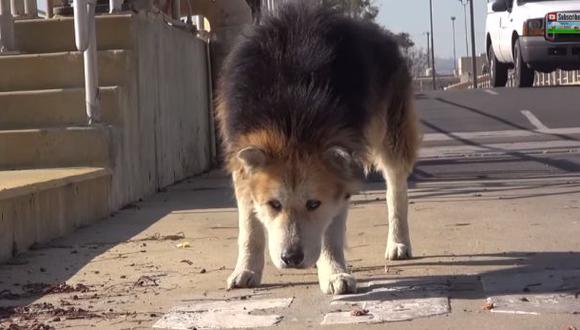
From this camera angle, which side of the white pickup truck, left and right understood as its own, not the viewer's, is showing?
front

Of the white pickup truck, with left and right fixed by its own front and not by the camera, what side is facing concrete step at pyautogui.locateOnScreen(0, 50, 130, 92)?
front

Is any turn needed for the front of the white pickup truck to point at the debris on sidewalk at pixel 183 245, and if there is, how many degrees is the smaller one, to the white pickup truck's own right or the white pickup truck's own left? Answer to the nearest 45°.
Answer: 0° — it already faces it

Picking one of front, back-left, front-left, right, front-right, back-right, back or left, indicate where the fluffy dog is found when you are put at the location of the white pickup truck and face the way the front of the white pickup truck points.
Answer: front

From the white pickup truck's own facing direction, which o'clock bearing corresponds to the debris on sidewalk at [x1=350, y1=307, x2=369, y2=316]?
The debris on sidewalk is roughly at 12 o'clock from the white pickup truck.

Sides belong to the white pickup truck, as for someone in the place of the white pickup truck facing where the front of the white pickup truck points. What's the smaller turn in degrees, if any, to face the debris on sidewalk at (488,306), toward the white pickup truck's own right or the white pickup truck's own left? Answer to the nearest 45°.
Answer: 0° — it already faces it

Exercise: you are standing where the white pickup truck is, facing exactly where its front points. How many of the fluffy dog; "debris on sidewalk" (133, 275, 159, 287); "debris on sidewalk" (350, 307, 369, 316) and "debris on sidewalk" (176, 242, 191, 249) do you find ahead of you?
4

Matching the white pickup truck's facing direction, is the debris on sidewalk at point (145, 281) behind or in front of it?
in front

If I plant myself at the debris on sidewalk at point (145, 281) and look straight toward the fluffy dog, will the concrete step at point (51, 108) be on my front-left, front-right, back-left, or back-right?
back-left

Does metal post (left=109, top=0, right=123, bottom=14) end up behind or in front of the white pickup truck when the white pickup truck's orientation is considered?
in front

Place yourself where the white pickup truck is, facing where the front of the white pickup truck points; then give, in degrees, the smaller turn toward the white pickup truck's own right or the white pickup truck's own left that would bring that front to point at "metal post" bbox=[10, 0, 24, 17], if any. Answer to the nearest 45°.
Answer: approximately 45° to the white pickup truck's own right

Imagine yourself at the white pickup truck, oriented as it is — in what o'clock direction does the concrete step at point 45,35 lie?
The concrete step is roughly at 1 o'clock from the white pickup truck.

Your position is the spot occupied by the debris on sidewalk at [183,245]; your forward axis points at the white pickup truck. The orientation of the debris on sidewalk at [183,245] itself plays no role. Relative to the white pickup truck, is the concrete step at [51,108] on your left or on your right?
left

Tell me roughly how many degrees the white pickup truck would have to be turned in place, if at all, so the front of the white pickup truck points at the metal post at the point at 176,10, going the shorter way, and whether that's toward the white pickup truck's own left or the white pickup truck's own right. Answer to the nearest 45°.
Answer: approximately 45° to the white pickup truck's own right

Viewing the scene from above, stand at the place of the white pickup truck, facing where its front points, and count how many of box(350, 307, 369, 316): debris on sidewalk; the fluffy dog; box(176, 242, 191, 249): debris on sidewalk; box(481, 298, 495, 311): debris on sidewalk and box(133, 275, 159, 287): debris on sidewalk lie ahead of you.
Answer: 5

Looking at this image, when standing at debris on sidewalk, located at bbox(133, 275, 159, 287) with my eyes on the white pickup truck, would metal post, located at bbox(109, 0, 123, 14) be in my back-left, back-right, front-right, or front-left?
front-left

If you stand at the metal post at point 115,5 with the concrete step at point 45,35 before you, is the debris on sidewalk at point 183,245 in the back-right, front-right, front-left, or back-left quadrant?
back-left

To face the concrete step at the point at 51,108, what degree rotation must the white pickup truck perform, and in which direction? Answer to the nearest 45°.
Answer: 0° — it already faces it
